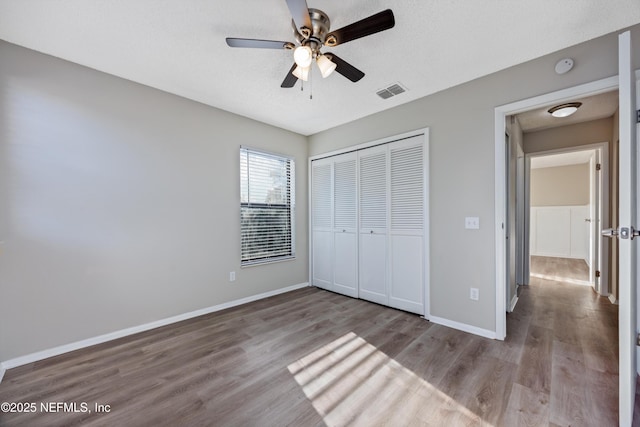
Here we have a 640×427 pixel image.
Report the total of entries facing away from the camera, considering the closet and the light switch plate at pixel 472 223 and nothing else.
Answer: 0

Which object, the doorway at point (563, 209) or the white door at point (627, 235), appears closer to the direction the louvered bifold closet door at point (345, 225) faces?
the white door

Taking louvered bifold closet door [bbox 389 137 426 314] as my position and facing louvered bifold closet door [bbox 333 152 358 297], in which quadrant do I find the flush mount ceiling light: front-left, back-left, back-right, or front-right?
back-right

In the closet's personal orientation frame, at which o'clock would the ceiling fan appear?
The ceiling fan is roughly at 11 o'clock from the closet.

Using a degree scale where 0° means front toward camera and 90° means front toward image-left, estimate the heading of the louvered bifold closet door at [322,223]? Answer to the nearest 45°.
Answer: approximately 45°

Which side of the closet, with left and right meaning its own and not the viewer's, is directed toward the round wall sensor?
left

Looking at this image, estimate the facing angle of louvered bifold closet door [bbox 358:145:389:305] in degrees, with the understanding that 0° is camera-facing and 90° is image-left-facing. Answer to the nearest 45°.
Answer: approximately 45°

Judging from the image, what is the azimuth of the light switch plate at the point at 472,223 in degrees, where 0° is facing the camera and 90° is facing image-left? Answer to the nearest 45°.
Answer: approximately 0°
